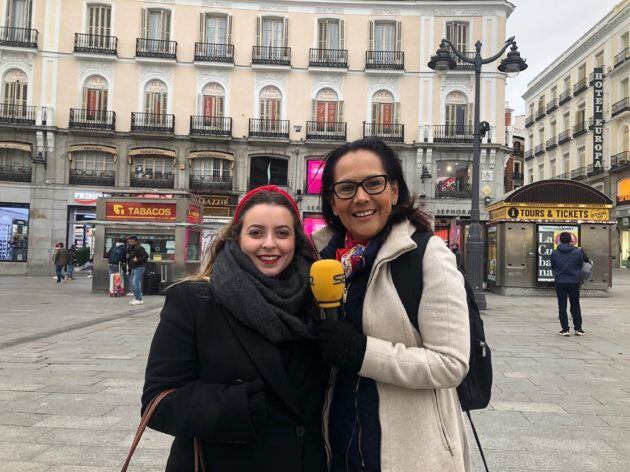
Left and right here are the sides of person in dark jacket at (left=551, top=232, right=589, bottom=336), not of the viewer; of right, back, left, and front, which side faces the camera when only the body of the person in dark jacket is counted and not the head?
back

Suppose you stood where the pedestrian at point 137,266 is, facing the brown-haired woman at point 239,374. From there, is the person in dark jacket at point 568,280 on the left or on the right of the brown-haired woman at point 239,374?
left

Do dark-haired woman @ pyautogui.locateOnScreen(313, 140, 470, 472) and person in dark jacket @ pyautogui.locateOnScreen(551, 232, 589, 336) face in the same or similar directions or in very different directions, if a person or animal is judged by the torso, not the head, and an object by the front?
very different directions

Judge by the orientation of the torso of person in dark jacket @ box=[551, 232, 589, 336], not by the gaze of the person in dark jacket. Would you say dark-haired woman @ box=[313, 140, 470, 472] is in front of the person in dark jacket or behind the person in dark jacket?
behind

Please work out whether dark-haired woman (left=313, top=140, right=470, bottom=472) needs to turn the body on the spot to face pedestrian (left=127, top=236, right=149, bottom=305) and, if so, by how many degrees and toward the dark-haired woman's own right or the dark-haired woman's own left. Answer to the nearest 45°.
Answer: approximately 90° to the dark-haired woman's own right

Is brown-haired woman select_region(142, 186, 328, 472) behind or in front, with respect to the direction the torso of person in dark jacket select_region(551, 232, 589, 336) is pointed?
behind

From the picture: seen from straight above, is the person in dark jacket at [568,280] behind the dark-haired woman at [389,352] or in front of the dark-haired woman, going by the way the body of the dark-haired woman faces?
behind

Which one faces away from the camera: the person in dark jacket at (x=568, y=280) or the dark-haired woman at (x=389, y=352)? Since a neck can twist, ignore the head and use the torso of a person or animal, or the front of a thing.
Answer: the person in dark jacket

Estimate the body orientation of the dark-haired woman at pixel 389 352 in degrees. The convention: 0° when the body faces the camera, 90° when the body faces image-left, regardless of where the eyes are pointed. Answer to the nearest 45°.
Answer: approximately 45°
